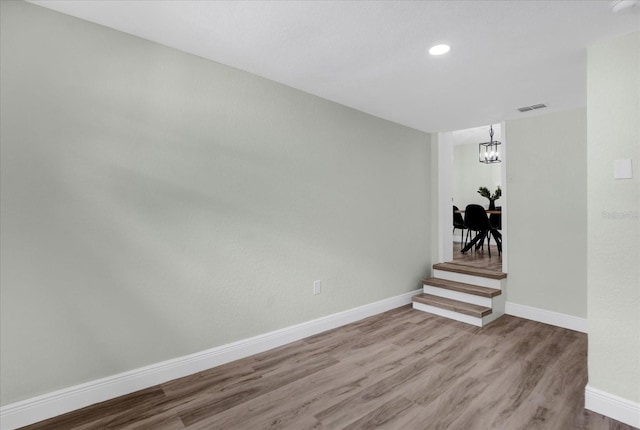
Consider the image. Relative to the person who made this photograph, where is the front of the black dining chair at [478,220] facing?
facing away from the viewer and to the right of the viewer

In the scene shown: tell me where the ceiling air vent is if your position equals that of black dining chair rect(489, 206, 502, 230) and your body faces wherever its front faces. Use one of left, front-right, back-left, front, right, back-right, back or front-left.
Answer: front

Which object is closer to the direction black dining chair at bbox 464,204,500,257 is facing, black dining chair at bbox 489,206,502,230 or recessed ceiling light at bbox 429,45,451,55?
the black dining chair

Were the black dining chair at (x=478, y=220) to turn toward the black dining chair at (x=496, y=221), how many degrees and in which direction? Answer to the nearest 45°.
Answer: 0° — it already faces it

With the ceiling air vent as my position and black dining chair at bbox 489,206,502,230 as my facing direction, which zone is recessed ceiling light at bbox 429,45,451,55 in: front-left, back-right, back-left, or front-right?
back-left
